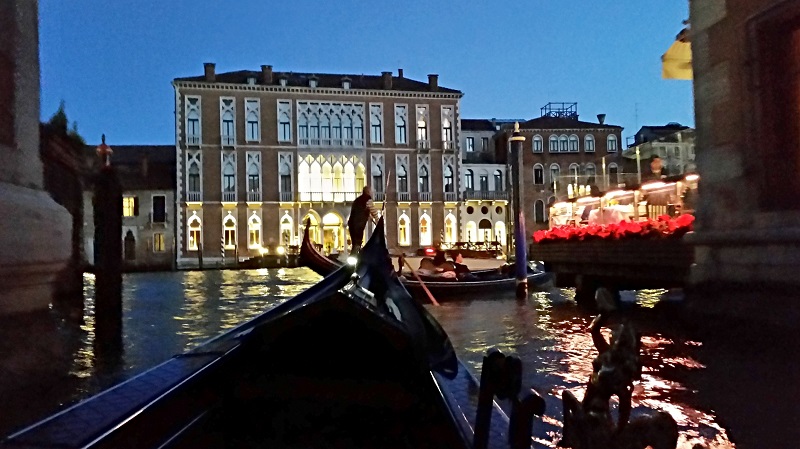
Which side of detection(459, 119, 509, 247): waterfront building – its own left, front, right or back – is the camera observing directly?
front

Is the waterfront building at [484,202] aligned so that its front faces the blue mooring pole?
yes

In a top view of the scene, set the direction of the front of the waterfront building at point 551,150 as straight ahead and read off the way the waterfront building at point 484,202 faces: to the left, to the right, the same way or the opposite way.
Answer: the same way

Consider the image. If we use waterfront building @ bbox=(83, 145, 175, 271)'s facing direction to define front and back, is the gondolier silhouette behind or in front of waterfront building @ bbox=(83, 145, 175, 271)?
in front

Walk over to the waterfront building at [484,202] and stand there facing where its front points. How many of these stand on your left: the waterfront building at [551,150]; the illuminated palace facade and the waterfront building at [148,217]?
1

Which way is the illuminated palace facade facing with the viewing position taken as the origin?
facing the viewer

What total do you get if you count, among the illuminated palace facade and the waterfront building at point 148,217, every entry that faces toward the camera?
2

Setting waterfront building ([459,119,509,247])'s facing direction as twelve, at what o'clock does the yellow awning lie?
The yellow awning is roughly at 12 o'clock from the waterfront building.

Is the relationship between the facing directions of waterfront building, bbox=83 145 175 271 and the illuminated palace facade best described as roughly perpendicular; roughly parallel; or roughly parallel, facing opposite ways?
roughly parallel

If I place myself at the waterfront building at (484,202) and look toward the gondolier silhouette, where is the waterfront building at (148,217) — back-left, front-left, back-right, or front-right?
front-right

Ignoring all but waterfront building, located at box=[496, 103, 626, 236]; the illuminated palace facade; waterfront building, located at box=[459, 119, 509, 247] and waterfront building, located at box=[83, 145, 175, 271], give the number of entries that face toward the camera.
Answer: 4

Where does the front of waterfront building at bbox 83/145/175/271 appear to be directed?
toward the camera

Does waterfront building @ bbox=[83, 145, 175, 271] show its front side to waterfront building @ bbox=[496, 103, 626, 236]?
no
